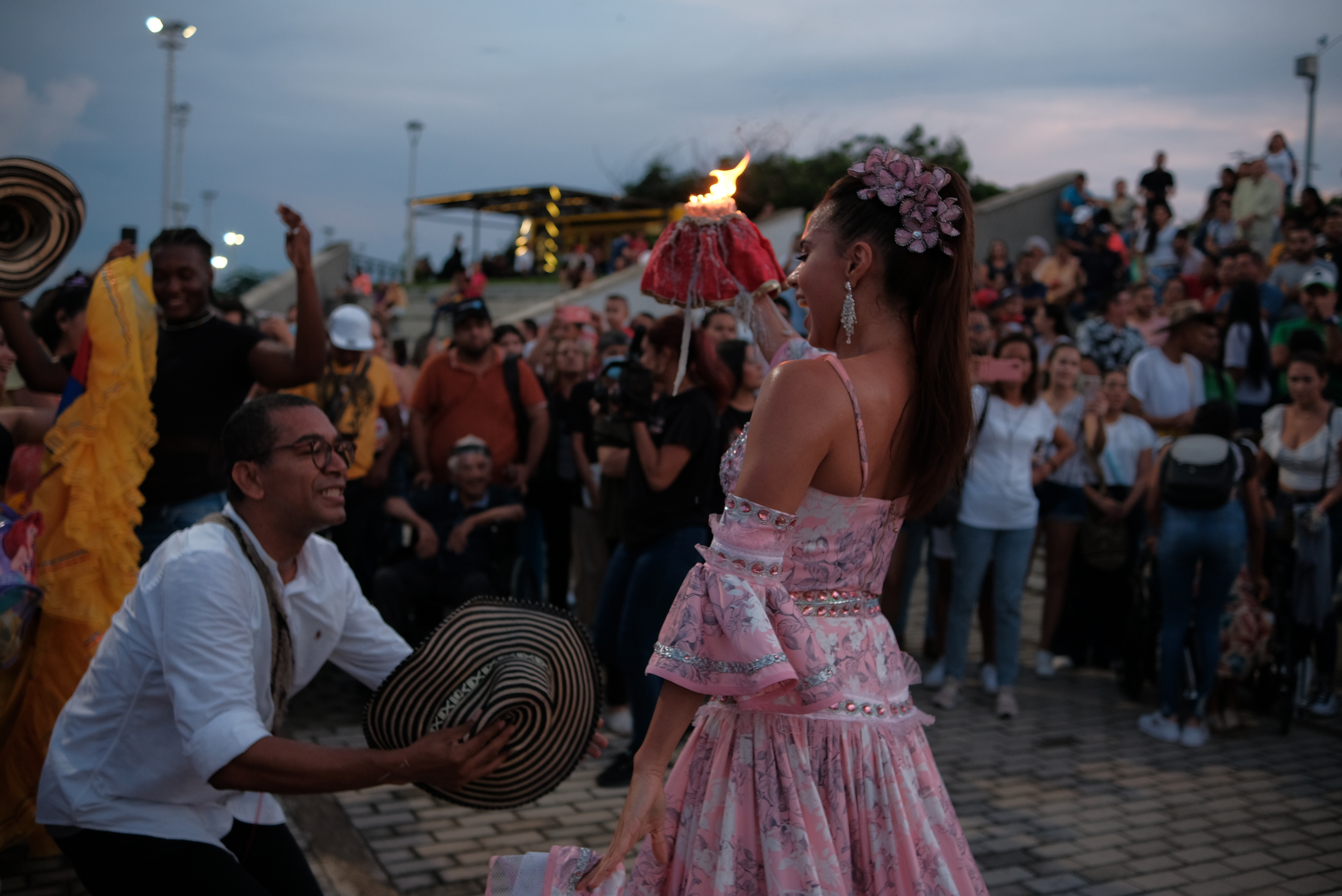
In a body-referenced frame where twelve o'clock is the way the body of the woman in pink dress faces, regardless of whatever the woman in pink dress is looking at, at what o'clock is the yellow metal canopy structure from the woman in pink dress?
The yellow metal canopy structure is roughly at 1 o'clock from the woman in pink dress.

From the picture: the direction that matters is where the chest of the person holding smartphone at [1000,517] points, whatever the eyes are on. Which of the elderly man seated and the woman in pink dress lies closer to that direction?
the woman in pink dress

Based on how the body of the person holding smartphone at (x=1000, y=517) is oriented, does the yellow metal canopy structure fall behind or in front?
behind

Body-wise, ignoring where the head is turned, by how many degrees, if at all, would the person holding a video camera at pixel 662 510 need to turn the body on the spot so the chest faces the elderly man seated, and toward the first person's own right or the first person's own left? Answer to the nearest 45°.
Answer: approximately 45° to the first person's own right

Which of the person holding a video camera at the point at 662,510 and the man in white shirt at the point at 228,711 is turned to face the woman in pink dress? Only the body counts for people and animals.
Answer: the man in white shirt

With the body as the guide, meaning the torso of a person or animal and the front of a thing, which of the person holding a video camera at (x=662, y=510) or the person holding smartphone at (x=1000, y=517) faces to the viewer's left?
the person holding a video camera at (x=662, y=510)

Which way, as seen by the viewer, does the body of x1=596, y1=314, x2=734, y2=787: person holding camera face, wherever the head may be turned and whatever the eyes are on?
to the viewer's left

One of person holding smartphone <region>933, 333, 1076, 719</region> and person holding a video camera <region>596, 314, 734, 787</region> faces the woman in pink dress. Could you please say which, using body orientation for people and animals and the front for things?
person holding smartphone <region>933, 333, 1076, 719</region>

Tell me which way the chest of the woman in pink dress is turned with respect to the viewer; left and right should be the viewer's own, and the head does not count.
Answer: facing away from the viewer and to the left of the viewer

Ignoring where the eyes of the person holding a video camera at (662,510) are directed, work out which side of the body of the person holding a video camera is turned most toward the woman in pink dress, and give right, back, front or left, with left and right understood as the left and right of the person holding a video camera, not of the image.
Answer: left
